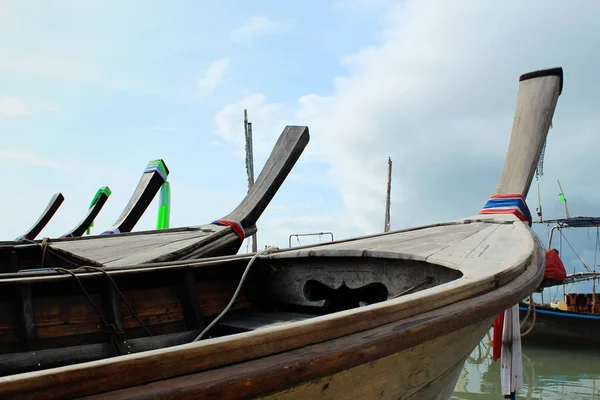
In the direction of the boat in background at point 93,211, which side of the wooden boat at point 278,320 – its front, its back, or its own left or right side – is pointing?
left

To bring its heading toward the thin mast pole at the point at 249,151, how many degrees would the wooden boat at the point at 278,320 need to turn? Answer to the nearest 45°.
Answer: approximately 45° to its left

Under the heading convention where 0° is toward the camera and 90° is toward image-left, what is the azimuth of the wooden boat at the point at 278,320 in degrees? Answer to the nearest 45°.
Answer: approximately 225°

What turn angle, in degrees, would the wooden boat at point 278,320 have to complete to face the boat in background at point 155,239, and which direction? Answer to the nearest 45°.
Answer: approximately 90° to its left
